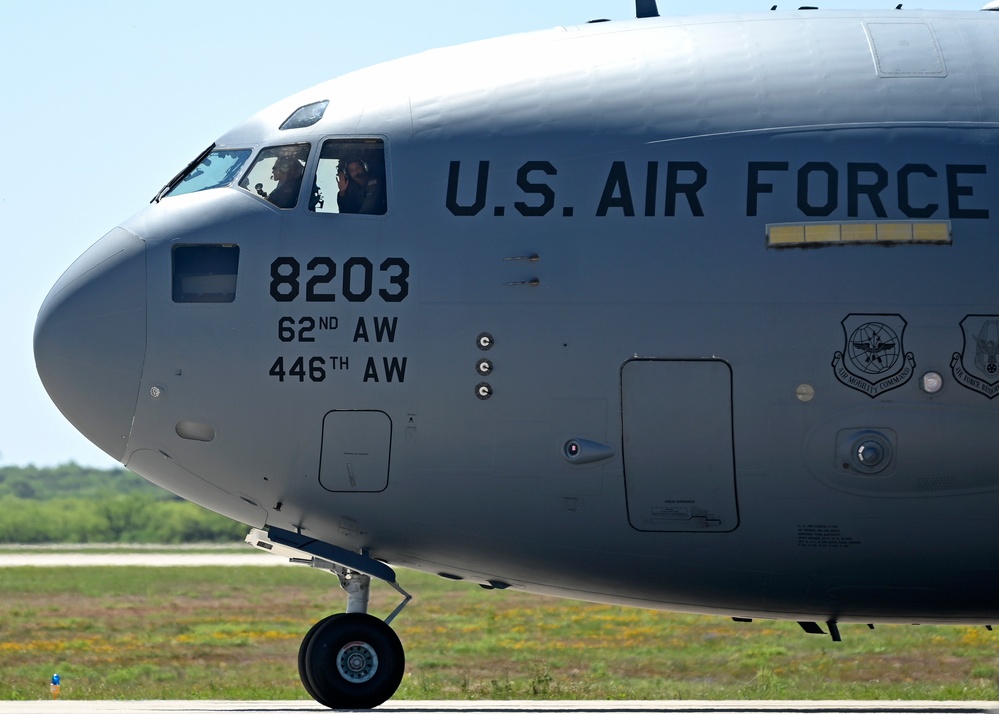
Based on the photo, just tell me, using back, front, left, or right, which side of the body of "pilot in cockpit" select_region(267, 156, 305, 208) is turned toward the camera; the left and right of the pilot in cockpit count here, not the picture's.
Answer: left

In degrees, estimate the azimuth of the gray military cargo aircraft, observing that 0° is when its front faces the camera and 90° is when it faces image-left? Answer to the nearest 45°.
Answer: approximately 90°

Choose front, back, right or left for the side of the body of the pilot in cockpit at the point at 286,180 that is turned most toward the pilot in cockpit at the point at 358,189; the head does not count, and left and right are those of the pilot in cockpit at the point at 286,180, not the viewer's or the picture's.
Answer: back

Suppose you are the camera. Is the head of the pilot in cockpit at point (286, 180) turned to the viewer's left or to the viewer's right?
to the viewer's left
